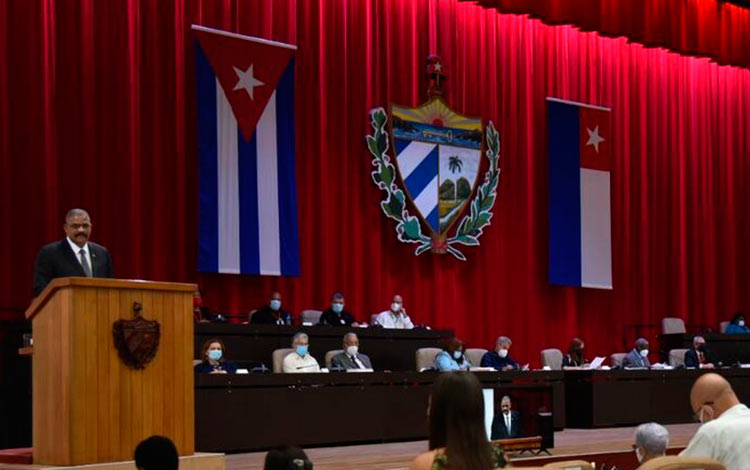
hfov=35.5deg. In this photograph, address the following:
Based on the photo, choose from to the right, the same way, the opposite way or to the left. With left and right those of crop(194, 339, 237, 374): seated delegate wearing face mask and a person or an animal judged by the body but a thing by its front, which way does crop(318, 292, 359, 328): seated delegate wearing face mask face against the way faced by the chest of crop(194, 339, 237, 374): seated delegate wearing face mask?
the same way

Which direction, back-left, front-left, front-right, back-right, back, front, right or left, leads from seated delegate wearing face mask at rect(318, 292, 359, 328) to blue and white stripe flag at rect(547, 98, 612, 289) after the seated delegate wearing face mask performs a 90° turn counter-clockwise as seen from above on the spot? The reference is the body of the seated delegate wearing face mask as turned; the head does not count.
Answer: front-left

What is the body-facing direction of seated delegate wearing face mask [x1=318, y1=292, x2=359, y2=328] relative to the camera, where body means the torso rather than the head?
toward the camera

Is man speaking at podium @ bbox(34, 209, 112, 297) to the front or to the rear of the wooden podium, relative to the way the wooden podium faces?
to the rear

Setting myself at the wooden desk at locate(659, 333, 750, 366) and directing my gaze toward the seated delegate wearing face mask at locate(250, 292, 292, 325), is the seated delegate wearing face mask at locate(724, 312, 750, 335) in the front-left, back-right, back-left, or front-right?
back-right

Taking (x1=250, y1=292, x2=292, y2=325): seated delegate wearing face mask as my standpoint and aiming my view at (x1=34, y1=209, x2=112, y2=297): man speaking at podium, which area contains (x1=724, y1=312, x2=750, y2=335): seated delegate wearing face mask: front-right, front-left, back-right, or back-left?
back-left

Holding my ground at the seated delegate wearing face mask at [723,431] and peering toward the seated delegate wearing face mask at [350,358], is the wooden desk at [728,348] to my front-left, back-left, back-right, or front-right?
front-right

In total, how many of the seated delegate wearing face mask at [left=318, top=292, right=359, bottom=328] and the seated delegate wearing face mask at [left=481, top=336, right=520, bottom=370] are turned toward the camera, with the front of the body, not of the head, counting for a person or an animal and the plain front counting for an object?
2

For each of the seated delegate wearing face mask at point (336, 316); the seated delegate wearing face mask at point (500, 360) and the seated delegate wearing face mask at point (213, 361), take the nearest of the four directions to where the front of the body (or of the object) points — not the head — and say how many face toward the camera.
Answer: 3

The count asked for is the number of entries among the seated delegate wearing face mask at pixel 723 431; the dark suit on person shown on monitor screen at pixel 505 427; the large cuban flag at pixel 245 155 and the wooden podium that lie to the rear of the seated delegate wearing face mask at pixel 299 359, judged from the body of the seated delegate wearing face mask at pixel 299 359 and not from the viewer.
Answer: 1

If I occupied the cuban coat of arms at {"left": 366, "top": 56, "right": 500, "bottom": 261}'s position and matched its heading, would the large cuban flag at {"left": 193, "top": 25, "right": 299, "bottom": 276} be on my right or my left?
on my right

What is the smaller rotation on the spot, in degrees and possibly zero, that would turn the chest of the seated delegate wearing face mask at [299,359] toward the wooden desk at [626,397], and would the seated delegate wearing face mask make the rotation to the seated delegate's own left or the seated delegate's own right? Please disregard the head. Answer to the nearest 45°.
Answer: approximately 135° to the seated delegate's own left

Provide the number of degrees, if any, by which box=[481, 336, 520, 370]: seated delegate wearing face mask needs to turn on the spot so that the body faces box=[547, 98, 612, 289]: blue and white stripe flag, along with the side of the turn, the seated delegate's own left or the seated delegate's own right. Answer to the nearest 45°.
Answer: approximately 180°

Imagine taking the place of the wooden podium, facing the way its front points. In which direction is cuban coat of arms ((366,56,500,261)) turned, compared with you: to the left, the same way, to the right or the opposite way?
the same way

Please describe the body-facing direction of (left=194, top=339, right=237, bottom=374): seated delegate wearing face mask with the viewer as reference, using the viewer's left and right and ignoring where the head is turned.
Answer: facing the viewer

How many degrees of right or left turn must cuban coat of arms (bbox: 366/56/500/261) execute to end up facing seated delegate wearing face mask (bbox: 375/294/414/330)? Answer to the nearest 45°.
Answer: approximately 45° to its right

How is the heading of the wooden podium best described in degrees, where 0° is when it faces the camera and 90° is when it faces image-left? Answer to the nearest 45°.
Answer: approximately 315°

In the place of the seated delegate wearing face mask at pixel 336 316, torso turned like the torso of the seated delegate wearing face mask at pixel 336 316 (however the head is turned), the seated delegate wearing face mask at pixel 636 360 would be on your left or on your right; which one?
on your left

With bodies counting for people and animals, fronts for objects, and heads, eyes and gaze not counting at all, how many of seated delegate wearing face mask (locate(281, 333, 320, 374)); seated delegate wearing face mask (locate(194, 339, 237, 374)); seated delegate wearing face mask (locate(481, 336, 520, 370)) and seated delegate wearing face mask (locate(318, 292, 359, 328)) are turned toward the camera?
4
